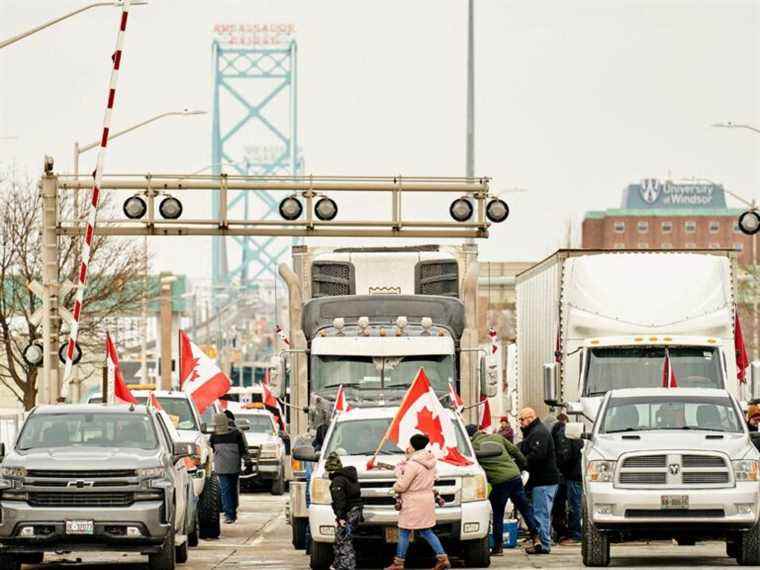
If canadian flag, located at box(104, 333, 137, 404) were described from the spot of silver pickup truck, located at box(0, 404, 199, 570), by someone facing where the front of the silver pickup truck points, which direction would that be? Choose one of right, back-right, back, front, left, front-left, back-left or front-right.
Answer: back

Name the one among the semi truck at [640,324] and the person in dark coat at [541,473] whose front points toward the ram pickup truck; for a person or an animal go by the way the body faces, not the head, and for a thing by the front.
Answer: the semi truck

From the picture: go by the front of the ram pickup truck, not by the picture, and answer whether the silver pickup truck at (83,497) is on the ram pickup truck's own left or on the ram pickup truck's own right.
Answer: on the ram pickup truck's own right

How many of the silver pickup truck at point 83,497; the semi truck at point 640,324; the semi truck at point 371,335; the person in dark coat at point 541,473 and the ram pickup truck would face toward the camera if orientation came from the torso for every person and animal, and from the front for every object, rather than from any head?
4

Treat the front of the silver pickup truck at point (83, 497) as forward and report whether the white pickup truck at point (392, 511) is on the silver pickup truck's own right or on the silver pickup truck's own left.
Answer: on the silver pickup truck's own left

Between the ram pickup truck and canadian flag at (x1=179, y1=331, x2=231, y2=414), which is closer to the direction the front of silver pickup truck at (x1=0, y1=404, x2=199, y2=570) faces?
the ram pickup truck

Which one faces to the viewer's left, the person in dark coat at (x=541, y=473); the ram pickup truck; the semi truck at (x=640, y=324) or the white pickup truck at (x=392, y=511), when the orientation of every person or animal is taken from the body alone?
the person in dark coat

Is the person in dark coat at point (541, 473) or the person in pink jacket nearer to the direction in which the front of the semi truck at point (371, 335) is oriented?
the person in pink jacket

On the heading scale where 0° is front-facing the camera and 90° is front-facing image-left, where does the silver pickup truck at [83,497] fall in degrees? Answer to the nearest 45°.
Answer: approximately 0°

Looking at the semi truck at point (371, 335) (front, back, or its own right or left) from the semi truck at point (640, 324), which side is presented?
left

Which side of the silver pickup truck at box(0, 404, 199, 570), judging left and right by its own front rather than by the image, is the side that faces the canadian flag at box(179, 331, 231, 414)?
back

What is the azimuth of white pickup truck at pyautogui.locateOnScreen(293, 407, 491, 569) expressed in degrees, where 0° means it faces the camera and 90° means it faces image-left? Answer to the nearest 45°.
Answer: approximately 0°

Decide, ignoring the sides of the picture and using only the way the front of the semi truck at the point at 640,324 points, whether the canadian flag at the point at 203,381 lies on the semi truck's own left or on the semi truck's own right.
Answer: on the semi truck's own right

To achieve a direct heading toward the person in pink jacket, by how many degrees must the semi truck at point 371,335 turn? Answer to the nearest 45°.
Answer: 0° — it already faces them
